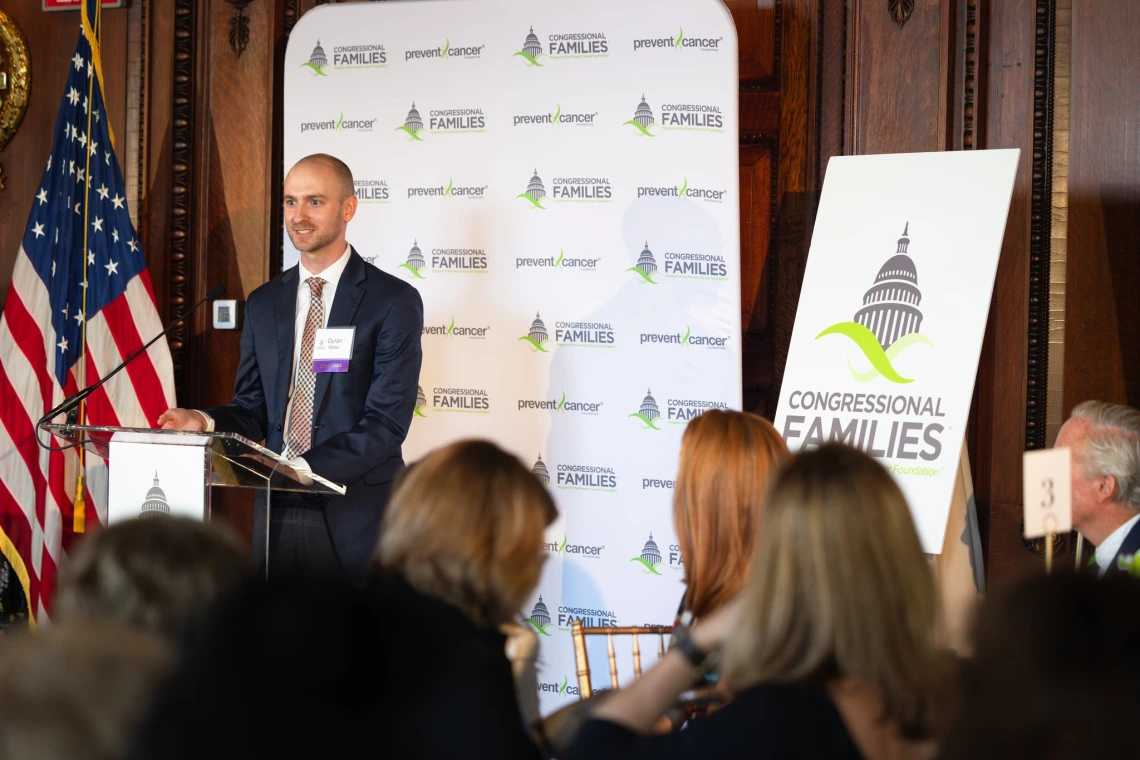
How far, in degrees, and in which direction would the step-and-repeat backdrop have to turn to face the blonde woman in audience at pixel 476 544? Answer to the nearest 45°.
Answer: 0° — it already faces them

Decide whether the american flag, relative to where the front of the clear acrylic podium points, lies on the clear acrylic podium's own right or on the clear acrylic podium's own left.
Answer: on the clear acrylic podium's own right

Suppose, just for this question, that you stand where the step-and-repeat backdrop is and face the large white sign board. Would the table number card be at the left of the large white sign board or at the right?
right

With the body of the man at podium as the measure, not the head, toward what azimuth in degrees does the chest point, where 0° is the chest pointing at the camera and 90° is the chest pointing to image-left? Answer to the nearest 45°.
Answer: approximately 45°

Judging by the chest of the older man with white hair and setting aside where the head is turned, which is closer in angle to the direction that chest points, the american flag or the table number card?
the american flag

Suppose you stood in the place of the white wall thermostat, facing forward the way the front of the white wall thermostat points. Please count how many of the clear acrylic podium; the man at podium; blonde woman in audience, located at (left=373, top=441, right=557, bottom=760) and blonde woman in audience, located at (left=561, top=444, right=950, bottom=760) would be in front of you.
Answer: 4

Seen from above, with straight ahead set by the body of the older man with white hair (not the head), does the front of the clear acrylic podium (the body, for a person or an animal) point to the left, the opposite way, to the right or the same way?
to the left

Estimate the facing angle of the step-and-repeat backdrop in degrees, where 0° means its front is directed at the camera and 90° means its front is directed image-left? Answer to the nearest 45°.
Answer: approximately 0°

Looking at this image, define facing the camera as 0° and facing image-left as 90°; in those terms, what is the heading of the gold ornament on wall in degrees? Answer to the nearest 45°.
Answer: approximately 0°

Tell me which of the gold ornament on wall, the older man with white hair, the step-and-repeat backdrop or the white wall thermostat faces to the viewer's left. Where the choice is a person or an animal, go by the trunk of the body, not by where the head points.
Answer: the older man with white hair

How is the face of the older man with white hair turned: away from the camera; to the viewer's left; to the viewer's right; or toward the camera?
to the viewer's left

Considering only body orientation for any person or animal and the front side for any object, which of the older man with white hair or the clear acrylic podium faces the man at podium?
the older man with white hair
